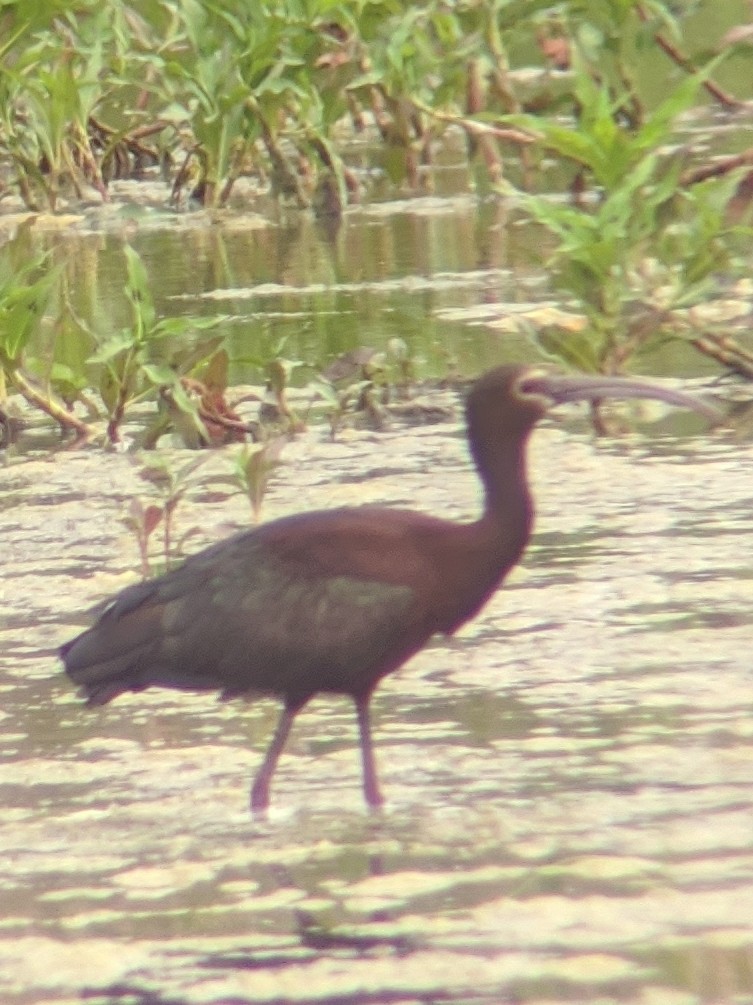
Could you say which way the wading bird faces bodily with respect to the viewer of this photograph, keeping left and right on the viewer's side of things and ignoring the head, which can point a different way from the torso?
facing to the right of the viewer
